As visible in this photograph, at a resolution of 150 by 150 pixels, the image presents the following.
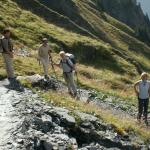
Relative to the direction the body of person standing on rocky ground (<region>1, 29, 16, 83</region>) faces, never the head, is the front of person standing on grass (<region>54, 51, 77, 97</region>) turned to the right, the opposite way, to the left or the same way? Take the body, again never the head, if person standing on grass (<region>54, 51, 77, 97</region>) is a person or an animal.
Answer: to the right

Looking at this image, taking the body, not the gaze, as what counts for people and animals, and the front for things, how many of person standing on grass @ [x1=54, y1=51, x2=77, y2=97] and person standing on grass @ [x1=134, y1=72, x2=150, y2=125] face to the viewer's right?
0

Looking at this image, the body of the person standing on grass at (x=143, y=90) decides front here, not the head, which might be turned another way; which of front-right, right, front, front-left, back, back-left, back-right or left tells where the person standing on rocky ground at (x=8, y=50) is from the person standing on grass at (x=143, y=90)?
right

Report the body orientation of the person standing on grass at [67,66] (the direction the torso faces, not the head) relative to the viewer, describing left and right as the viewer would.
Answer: facing the viewer and to the left of the viewer

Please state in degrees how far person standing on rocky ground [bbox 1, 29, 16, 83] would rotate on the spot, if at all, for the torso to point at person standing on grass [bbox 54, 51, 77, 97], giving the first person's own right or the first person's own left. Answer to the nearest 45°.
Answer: approximately 45° to the first person's own left

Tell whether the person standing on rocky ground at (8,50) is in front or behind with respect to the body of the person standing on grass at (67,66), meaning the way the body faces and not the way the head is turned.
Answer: in front

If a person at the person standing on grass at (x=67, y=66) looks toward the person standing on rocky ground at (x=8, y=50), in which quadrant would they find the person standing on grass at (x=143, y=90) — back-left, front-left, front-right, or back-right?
back-left

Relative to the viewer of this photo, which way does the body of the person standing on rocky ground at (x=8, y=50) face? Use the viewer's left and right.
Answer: facing the viewer and to the right of the viewer
